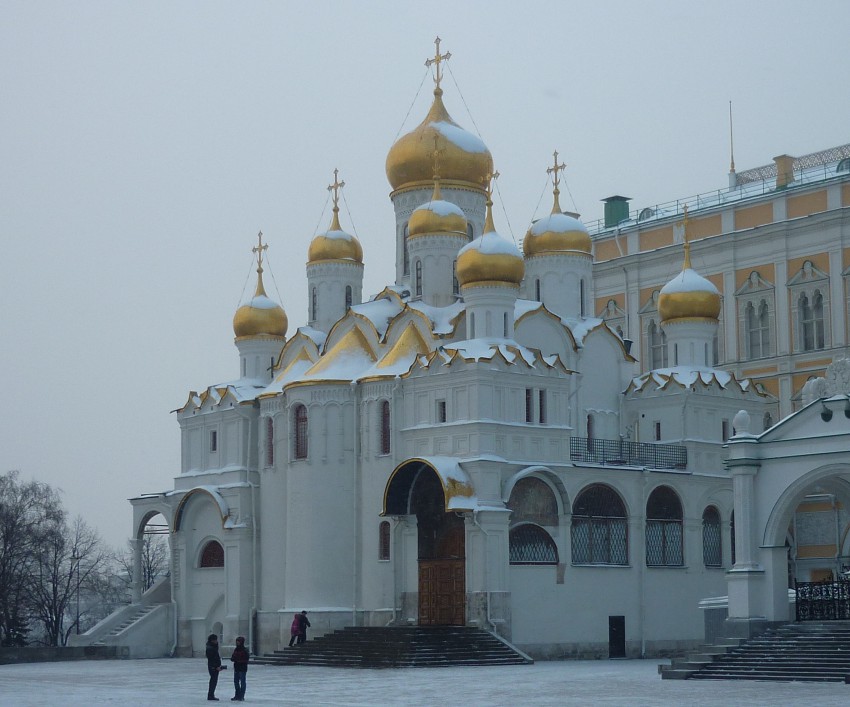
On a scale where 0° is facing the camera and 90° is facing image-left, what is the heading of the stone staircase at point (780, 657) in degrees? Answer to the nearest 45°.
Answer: approximately 0°

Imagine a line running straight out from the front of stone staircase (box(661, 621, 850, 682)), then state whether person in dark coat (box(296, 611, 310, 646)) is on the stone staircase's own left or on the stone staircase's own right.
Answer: on the stone staircase's own right

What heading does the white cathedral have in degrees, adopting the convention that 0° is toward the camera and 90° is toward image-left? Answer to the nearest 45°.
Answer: approximately 45°

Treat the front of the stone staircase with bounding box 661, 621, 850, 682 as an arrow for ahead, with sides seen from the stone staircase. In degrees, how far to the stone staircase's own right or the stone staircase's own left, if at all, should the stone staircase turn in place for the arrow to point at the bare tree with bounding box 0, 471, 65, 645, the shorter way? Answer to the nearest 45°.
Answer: approximately 135° to the stone staircase's own right

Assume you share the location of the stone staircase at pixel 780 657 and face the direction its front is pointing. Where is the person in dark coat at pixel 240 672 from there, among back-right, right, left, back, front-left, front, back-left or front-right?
front-right

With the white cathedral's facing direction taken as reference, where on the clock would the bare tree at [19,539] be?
The bare tree is roughly at 3 o'clock from the white cathedral.

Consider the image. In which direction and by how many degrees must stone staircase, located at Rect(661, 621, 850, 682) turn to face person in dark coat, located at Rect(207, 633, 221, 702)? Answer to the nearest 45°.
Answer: approximately 45° to its right

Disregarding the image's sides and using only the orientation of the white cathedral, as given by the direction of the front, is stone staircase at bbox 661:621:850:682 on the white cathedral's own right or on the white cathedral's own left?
on the white cathedral's own left
